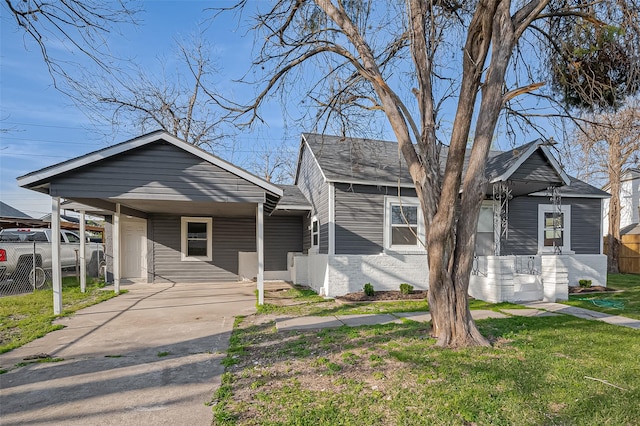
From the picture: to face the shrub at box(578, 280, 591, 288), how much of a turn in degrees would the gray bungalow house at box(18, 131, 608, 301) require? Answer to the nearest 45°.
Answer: approximately 90° to its left

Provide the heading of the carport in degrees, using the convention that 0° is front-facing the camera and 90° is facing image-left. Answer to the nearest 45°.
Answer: approximately 0°

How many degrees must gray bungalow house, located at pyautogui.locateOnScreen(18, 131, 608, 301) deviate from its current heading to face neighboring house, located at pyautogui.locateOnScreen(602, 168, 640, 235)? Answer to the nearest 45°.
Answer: approximately 135° to its left

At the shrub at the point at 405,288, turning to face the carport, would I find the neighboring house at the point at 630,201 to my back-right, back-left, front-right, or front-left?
back-right

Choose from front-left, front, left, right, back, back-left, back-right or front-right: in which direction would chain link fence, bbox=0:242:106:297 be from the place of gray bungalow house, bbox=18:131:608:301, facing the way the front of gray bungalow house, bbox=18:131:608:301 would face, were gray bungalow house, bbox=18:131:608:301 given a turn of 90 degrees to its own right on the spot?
front

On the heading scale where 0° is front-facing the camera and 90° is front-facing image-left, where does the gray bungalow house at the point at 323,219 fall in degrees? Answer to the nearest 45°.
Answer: approximately 0°

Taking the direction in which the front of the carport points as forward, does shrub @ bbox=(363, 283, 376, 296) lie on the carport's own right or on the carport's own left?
on the carport's own left
